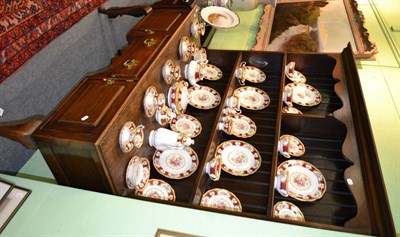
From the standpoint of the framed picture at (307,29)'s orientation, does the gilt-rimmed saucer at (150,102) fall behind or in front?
in front

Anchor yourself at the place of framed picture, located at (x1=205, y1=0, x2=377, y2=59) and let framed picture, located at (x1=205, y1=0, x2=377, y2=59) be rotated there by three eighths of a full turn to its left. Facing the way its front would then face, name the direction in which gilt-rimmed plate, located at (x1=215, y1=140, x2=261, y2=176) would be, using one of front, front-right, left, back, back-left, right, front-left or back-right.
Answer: back-right

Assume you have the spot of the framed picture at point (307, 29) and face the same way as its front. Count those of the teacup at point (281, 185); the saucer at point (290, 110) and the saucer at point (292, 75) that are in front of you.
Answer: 3

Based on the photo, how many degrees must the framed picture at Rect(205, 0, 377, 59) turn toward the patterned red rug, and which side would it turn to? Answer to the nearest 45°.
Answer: approximately 45° to its right

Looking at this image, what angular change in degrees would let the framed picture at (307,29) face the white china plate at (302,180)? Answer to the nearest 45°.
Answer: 0° — it already faces it

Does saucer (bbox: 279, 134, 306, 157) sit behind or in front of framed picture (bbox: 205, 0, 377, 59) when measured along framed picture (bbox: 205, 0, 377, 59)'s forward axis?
in front

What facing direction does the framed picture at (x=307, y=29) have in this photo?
toward the camera

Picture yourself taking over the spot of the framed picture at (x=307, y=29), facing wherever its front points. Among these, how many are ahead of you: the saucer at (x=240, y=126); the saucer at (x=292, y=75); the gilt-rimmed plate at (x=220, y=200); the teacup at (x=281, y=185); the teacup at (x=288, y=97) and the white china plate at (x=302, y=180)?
6

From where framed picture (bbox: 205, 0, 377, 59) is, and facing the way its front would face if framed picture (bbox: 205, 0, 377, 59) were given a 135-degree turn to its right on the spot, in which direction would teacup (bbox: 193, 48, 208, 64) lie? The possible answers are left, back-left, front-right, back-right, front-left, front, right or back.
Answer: left

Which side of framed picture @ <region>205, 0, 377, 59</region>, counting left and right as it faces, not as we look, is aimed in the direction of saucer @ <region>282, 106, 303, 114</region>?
front

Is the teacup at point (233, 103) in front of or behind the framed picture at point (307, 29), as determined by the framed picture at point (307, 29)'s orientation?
in front

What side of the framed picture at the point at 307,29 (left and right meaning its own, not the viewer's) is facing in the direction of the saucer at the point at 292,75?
front
